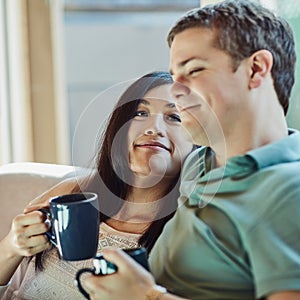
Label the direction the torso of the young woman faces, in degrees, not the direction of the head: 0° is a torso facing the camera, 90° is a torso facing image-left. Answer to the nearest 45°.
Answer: approximately 0°

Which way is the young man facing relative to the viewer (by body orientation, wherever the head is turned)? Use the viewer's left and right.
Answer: facing the viewer and to the left of the viewer

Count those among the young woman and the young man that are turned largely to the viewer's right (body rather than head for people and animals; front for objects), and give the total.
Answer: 0
